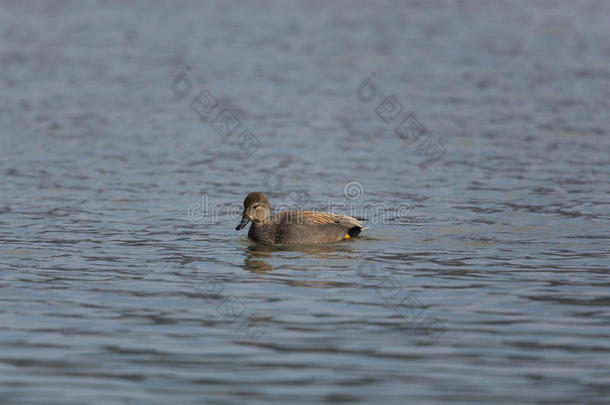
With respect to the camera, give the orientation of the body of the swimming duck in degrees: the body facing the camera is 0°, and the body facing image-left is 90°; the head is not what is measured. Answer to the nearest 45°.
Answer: approximately 90°
